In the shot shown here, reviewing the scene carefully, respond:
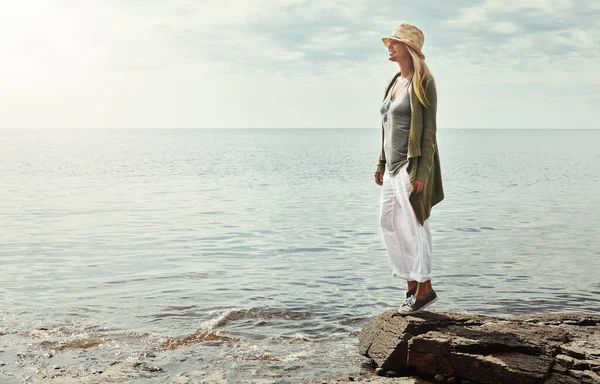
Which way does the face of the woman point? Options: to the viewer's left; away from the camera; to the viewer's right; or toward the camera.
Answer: to the viewer's left

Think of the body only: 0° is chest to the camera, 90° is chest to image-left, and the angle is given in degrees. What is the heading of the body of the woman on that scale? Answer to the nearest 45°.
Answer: approximately 45°
